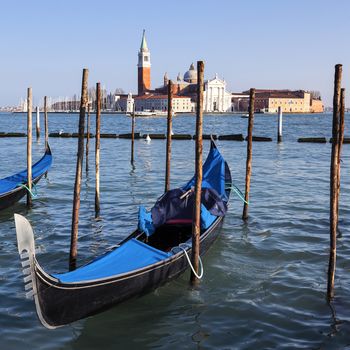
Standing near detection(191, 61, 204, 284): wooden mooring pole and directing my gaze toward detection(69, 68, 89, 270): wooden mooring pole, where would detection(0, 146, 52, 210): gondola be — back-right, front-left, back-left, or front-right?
front-right

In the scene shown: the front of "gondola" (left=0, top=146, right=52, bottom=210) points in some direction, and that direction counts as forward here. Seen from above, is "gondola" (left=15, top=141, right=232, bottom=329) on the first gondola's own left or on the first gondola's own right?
on the first gondola's own left

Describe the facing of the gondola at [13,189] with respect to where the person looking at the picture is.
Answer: facing the viewer and to the left of the viewer

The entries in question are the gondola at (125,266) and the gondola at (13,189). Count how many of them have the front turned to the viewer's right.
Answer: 0

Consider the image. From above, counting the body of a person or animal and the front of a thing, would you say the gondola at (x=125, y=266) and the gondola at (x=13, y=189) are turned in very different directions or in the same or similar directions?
same or similar directions

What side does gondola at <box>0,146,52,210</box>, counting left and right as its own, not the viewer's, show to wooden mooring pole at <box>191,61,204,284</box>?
left
